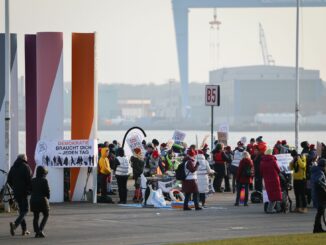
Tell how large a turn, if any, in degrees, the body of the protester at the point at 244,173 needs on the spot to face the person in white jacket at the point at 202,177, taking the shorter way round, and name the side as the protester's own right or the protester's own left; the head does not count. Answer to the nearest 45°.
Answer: approximately 135° to the protester's own left

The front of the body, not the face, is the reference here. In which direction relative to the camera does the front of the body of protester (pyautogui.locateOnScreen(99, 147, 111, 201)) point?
to the viewer's right

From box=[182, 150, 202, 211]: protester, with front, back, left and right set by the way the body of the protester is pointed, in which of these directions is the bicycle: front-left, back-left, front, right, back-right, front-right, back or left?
back

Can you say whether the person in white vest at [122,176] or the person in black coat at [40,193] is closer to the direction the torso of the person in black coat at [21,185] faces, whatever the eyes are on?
the person in white vest

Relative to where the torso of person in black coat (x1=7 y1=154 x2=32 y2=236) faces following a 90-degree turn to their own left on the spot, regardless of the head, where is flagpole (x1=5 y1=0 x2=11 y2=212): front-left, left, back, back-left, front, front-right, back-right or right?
front-right

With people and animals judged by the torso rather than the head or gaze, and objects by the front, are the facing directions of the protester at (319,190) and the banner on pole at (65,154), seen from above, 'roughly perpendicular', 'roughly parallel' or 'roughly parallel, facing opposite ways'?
roughly perpendicular

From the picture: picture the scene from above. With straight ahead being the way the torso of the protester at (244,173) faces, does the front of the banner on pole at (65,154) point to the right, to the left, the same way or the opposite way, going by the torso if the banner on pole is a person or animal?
the opposite way

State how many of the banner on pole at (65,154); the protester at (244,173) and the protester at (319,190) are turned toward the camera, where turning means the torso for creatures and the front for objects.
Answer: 1

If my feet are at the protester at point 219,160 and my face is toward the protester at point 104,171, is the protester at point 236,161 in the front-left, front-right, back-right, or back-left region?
back-left
